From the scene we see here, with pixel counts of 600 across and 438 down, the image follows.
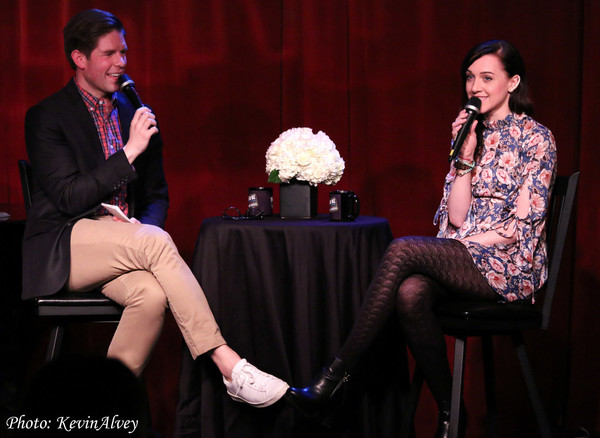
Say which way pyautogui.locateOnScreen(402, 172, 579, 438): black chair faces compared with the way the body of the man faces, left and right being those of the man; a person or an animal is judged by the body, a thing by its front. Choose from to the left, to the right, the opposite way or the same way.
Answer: the opposite way

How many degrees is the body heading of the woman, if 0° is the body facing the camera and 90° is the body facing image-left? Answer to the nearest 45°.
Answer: approximately 45°

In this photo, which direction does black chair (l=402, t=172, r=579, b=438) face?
to the viewer's left

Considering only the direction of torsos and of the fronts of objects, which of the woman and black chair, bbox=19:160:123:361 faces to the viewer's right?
the black chair

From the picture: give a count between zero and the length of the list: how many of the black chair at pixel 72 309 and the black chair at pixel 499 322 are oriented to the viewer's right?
1

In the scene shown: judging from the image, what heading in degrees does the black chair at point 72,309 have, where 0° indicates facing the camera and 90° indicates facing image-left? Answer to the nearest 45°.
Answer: approximately 270°

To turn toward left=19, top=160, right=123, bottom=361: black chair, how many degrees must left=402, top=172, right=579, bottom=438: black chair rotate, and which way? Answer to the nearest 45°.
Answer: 0° — it already faces it

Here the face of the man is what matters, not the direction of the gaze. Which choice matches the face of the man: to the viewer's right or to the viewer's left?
to the viewer's right

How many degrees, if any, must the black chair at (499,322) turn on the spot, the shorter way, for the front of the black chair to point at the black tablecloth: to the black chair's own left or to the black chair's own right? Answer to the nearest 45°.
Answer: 0° — it already faces it

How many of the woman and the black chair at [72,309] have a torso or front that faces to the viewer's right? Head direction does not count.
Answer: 1
